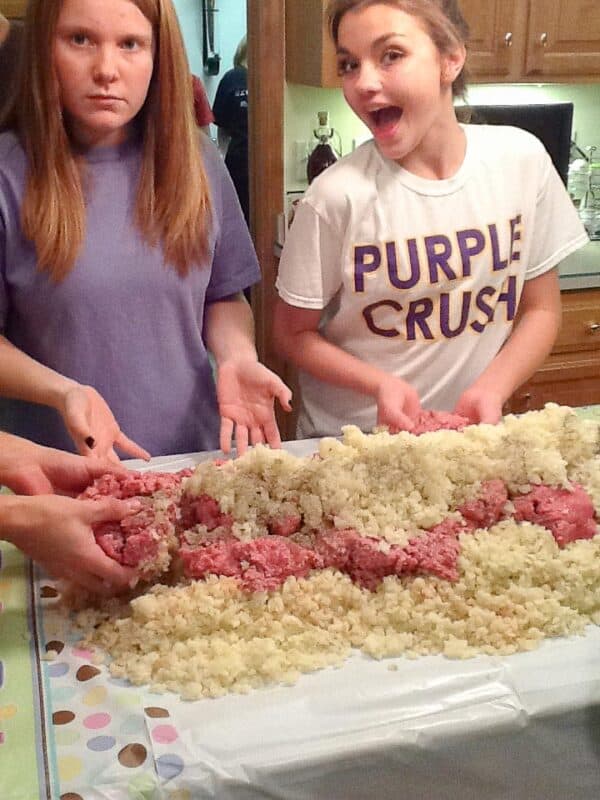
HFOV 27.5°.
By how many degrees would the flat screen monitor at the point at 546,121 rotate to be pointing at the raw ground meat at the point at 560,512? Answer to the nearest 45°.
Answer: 0° — it already faces it

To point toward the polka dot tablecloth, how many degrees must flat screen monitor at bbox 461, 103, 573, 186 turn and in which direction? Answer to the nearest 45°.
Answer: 0° — it already faces it

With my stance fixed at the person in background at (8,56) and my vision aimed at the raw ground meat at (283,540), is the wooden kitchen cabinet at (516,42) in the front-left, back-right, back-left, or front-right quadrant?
front-left

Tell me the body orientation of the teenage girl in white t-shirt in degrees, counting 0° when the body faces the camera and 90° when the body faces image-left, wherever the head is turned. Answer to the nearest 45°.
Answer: approximately 0°

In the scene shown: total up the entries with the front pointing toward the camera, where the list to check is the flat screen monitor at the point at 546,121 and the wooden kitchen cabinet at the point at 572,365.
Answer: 2
